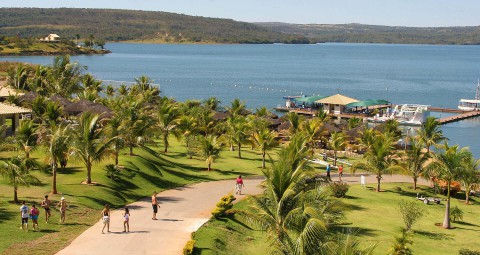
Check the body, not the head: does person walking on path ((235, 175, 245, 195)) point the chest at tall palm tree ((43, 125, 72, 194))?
no

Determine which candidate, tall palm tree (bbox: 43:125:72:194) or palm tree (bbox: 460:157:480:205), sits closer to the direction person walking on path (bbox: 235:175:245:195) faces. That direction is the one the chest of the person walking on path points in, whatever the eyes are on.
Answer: the palm tree

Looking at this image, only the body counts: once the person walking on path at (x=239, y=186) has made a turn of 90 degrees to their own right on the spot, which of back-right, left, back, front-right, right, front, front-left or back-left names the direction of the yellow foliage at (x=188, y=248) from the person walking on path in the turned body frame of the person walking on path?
right

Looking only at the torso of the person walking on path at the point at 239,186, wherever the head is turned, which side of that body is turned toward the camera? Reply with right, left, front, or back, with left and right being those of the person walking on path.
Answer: back

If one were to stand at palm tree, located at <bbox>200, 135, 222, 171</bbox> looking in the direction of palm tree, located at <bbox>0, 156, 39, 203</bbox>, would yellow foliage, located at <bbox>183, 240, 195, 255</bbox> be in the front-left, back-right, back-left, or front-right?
front-left

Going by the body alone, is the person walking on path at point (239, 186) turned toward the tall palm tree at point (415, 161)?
no

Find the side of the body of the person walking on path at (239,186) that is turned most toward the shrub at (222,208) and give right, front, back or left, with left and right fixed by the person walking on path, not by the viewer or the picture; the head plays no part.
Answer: back

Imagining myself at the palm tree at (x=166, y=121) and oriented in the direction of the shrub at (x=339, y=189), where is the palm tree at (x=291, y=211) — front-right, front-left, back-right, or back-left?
front-right

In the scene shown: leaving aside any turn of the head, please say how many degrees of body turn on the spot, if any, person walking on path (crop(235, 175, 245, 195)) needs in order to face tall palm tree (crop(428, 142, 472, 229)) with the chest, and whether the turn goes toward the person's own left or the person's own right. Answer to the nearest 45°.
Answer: approximately 90° to the person's own right
